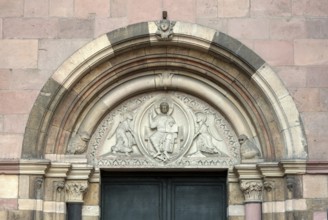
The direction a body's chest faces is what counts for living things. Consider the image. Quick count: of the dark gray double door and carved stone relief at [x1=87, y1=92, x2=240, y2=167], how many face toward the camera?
2

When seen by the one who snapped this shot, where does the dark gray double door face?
facing the viewer
